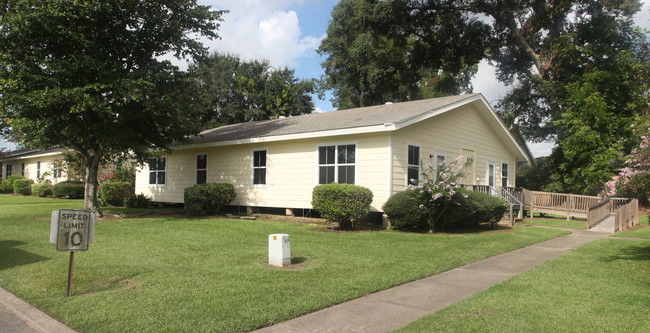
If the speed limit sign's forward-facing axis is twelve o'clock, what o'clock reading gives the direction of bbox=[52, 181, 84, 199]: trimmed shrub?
The trimmed shrub is roughly at 6 o'clock from the speed limit sign.

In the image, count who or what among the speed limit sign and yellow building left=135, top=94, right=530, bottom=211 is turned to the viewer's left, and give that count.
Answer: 0

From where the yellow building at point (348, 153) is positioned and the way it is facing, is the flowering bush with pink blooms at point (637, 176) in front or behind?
in front

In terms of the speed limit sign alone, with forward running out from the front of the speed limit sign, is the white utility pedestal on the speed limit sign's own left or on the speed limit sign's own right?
on the speed limit sign's own left

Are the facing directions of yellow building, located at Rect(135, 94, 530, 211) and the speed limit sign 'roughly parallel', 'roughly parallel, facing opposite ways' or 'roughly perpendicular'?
roughly parallel

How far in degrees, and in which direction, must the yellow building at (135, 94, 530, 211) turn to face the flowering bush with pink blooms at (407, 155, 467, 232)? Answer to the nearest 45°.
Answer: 0° — it already faces it

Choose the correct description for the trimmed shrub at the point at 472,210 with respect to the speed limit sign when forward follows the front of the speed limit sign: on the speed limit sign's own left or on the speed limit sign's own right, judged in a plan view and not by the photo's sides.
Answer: on the speed limit sign's own left

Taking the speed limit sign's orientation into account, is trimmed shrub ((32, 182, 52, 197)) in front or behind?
behind

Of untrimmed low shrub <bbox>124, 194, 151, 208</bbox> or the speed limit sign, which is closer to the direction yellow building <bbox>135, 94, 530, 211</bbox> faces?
the speed limit sign

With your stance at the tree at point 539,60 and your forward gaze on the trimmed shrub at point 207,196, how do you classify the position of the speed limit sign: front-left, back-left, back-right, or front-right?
front-left

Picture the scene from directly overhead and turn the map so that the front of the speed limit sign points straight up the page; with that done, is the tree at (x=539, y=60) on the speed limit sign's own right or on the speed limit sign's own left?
on the speed limit sign's own left

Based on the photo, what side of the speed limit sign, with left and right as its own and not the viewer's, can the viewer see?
front

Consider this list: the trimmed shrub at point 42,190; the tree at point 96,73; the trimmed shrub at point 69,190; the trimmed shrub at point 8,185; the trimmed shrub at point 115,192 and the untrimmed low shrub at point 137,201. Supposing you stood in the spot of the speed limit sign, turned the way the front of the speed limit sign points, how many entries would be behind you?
6

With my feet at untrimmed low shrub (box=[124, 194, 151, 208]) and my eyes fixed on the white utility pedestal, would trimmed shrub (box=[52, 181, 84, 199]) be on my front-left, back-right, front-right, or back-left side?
back-right
